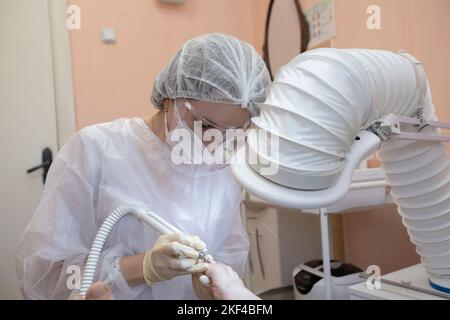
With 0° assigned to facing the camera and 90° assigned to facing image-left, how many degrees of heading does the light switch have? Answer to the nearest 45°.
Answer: approximately 0°

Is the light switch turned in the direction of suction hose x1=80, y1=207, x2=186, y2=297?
yes

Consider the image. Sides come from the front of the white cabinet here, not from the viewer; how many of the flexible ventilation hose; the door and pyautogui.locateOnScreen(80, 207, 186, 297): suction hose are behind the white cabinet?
0

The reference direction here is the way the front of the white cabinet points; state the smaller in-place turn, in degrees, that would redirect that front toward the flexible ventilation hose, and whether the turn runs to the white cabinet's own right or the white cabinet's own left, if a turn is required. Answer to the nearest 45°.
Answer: approximately 45° to the white cabinet's own left

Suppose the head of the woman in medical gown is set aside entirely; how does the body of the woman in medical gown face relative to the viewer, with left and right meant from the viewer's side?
facing the viewer and to the right of the viewer

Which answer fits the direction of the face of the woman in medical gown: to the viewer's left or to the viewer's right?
to the viewer's right

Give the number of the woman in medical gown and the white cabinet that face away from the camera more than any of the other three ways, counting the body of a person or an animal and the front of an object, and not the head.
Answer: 0

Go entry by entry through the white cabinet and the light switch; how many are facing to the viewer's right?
0

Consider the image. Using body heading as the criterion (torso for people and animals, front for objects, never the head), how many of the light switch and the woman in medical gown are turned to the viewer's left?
0

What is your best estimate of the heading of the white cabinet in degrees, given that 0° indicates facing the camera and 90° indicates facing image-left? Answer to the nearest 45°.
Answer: approximately 45°
